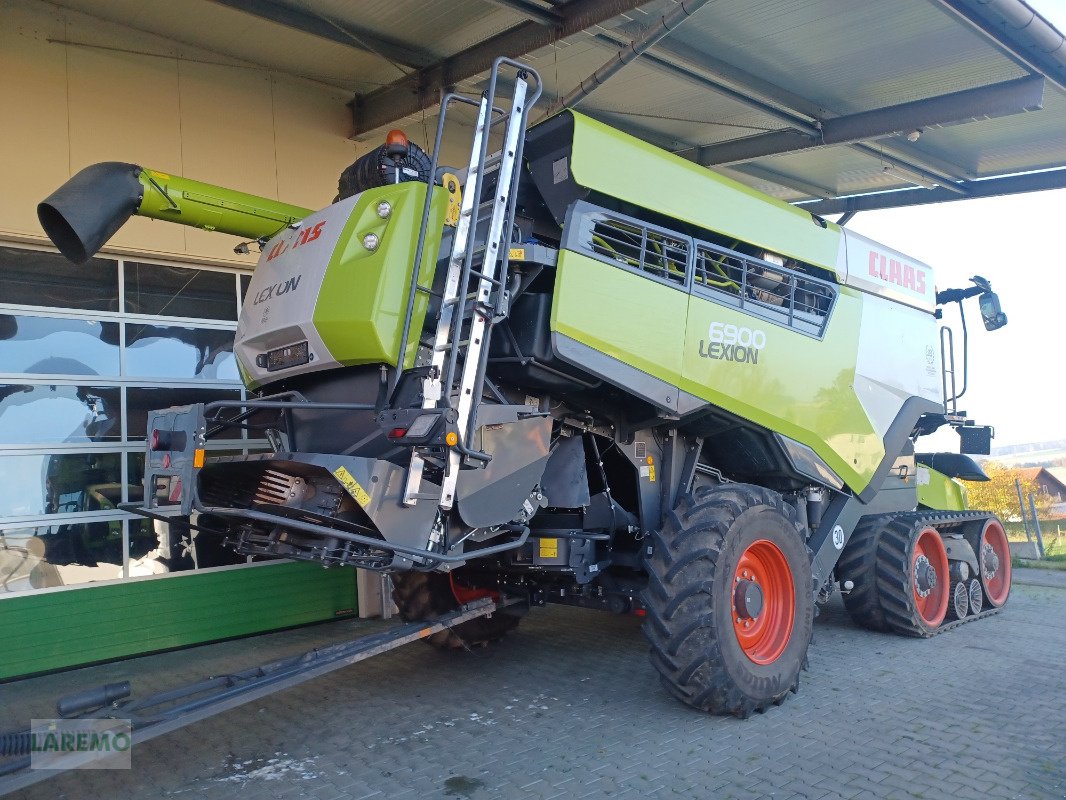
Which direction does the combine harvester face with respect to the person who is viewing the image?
facing away from the viewer and to the right of the viewer

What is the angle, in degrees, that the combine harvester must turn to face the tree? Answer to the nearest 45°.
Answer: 0° — it already faces it

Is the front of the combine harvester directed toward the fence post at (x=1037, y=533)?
yes

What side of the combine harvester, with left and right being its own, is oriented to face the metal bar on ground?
back
